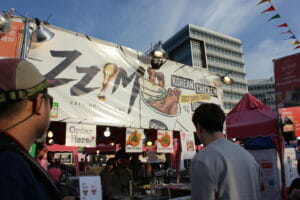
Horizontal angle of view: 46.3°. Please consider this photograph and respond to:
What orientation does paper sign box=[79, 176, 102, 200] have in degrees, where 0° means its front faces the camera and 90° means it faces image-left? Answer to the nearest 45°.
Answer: approximately 0°

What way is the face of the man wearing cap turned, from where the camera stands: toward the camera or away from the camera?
away from the camera

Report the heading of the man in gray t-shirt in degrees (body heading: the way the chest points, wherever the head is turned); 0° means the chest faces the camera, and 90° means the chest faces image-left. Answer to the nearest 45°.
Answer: approximately 135°

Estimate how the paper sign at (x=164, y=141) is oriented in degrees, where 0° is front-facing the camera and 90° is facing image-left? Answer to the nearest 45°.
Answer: approximately 0°

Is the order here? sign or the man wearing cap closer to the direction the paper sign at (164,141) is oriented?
the man wearing cap
